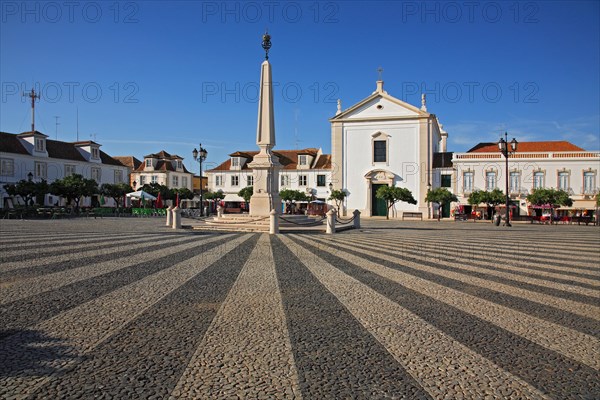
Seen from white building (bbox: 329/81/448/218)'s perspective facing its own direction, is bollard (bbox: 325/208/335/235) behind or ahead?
ahead

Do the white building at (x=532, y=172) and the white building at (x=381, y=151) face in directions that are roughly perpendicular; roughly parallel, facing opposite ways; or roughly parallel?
roughly parallel

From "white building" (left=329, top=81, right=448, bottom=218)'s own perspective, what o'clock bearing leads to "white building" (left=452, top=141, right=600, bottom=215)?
"white building" (left=452, top=141, right=600, bottom=215) is roughly at 9 o'clock from "white building" (left=329, top=81, right=448, bottom=218).

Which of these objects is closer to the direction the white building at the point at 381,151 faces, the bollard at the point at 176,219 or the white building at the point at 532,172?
the bollard

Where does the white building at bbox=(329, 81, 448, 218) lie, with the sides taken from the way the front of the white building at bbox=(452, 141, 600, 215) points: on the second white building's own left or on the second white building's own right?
on the second white building's own right

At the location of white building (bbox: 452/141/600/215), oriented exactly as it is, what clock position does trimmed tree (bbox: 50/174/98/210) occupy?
The trimmed tree is roughly at 2 o'clock from the white building.

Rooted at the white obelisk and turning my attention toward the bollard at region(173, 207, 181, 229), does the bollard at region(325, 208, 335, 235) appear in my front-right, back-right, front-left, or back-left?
back-left

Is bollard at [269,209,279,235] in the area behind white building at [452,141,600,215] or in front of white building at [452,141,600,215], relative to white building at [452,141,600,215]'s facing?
in front

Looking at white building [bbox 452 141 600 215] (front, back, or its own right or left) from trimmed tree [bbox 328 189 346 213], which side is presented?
right

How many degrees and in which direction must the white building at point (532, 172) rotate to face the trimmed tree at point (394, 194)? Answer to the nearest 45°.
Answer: approximately 45° to its right

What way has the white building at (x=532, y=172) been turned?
toward the camera

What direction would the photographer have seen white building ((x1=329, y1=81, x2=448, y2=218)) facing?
facing the viewer

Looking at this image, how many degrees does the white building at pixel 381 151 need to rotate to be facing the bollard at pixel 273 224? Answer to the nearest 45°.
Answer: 0° — it already faces it
